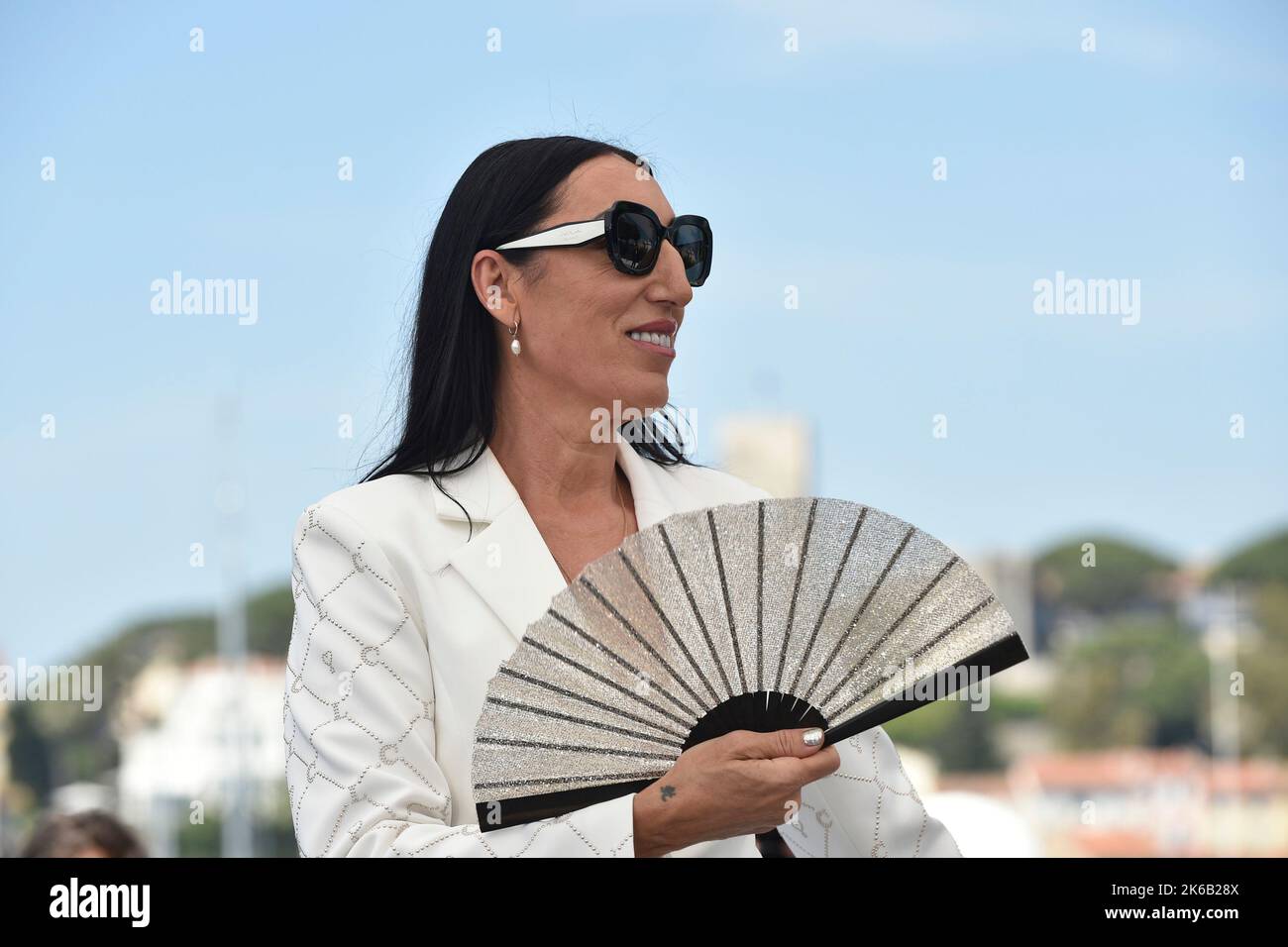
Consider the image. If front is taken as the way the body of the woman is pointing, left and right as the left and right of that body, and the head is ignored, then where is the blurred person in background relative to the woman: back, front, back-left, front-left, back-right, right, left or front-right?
back

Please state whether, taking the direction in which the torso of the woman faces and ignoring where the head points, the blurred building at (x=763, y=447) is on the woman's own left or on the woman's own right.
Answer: on the woman's own left

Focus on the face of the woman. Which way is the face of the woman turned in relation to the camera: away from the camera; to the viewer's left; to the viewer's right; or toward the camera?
to the viewer's right

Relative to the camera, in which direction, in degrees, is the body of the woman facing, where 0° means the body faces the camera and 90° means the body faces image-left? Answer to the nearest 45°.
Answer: approximately 315°

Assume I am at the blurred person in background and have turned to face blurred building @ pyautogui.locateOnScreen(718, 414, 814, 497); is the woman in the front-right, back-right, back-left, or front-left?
back-right
